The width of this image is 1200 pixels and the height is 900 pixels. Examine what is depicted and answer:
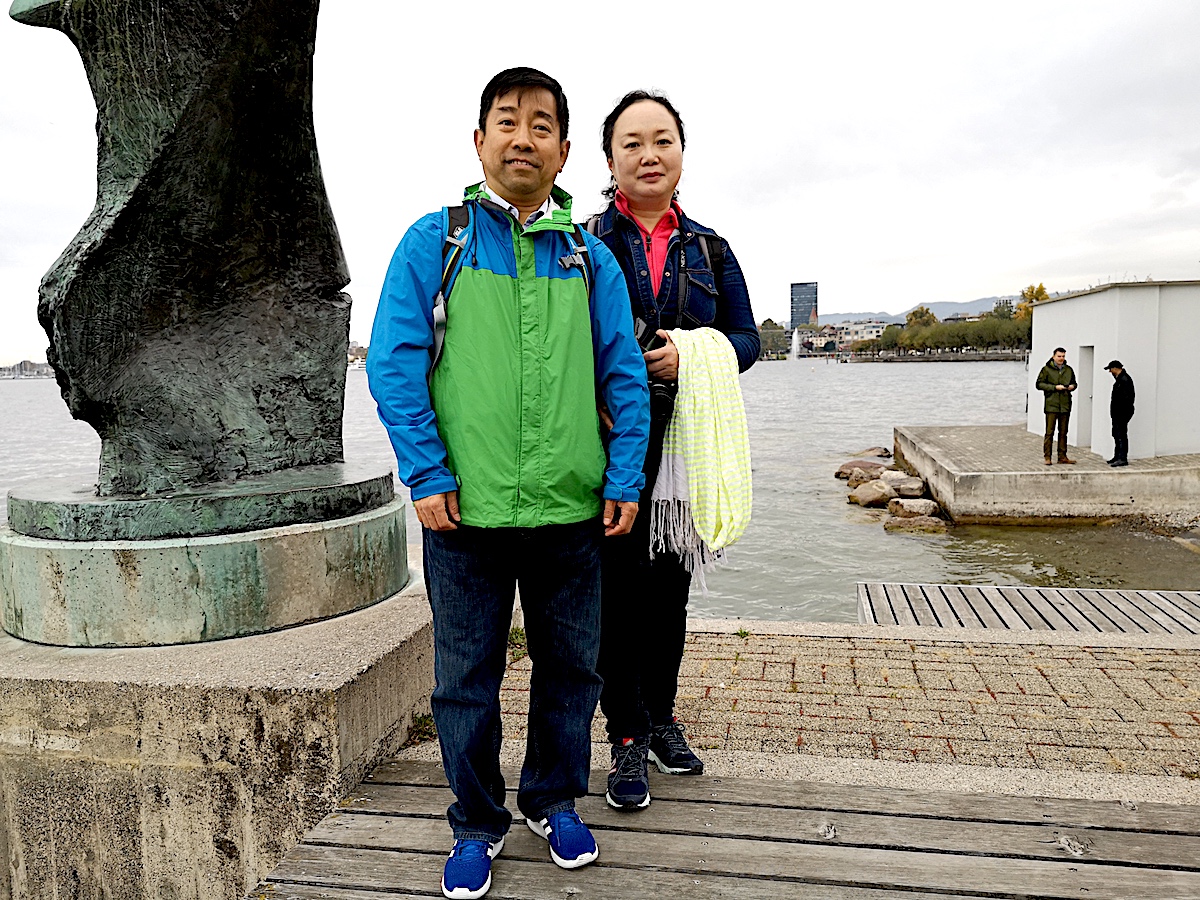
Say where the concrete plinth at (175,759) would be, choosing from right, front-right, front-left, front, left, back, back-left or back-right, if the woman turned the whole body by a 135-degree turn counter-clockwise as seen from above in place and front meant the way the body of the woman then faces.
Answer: back-left

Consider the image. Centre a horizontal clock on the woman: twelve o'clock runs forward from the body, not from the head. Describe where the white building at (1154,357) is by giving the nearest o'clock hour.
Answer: The white building is roughly at 7 o'clock from the woman.

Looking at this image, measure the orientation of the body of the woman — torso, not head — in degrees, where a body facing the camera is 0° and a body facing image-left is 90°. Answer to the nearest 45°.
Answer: approximately 0°

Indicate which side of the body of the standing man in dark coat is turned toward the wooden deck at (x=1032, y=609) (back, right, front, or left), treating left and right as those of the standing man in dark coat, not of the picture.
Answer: left

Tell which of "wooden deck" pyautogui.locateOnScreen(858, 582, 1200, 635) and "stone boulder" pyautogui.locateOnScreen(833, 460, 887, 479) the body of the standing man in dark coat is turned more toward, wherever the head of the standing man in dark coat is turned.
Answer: the stone boulder

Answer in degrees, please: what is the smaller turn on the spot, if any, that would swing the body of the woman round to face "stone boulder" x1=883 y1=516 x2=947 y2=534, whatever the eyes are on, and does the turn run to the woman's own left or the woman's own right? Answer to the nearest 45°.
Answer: approximately 180°

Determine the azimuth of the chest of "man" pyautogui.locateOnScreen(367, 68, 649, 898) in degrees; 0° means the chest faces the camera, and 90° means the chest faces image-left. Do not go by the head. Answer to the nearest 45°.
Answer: approximately 0°

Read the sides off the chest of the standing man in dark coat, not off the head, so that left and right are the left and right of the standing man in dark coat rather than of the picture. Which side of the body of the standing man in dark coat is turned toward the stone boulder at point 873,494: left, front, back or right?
front

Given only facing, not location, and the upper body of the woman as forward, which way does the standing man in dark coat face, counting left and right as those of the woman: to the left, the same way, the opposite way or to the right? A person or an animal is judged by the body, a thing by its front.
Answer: to the right

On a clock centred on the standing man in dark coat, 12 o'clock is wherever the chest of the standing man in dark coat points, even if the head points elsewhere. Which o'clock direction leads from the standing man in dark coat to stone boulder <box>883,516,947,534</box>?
The stone boulder is roughly at 11 o'clock from the standing man in dark coat.

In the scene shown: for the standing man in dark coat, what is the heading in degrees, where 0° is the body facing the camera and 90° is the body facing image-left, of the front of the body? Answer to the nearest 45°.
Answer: approximately 90°

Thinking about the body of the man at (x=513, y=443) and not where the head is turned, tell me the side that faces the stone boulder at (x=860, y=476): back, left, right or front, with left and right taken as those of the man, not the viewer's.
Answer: back

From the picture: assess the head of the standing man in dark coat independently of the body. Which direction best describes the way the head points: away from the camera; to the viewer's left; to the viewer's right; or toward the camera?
to the viewer's left
